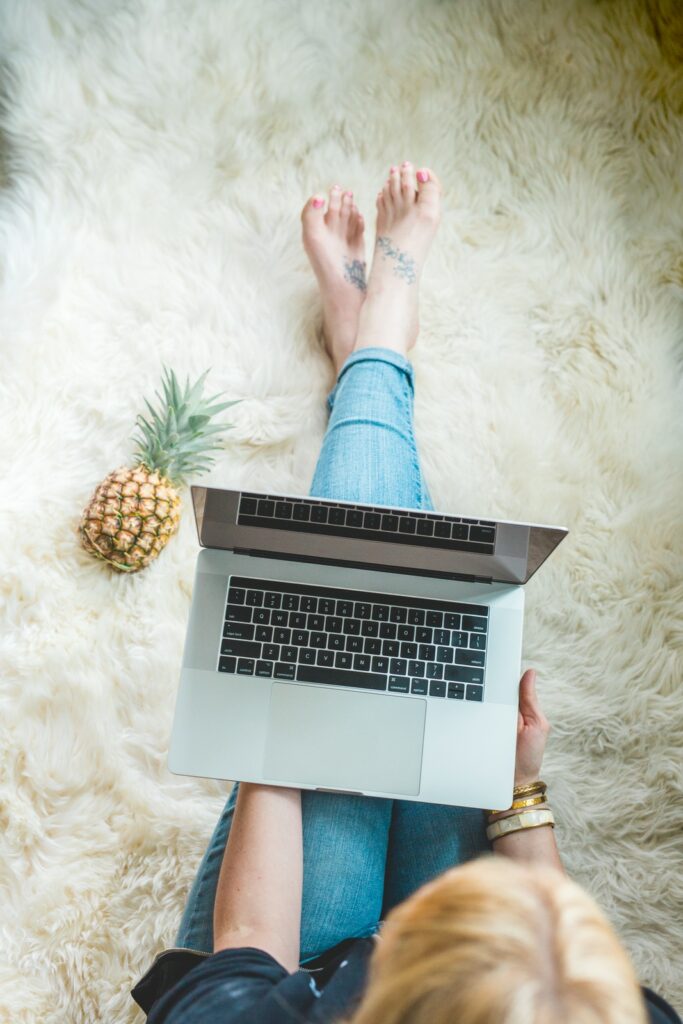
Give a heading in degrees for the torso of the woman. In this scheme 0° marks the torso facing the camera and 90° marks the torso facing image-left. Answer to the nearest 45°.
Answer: approximately 180°

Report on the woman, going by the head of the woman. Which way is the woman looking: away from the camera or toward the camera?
away from the camera

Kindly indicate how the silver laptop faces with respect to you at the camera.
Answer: facing the viewer
